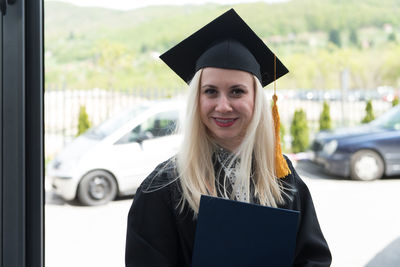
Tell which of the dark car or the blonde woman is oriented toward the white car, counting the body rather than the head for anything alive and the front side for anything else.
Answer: the dark car

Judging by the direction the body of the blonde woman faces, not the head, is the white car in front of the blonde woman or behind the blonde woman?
behind

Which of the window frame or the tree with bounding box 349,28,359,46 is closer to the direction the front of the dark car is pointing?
the window frame

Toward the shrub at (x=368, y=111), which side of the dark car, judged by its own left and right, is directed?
right

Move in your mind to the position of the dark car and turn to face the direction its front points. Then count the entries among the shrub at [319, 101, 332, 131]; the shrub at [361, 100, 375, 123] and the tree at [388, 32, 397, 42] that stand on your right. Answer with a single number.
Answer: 3

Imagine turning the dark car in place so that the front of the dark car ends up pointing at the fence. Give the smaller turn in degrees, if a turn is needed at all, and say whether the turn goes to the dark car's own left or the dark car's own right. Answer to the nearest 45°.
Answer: approximately 45° to the dark car's own right

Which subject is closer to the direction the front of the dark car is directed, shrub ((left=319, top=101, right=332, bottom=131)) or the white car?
the white car

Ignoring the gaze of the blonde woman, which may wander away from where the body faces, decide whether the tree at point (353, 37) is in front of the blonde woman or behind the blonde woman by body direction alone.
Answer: behind

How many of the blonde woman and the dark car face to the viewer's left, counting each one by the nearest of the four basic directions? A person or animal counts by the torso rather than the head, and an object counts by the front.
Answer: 1

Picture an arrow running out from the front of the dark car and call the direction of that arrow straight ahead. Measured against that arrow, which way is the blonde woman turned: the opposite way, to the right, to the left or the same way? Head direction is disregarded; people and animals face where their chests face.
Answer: to the left

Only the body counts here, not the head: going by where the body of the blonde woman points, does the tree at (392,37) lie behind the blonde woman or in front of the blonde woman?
behind

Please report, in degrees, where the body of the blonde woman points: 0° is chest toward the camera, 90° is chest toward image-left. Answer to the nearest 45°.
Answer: approximately 0°

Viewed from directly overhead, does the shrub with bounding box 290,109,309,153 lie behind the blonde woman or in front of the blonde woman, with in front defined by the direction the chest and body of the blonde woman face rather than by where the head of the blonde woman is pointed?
behind

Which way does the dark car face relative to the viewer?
to the viewer's left

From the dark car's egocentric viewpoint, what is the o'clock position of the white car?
The white car is roughly at 12 o'clock from the dark car.
